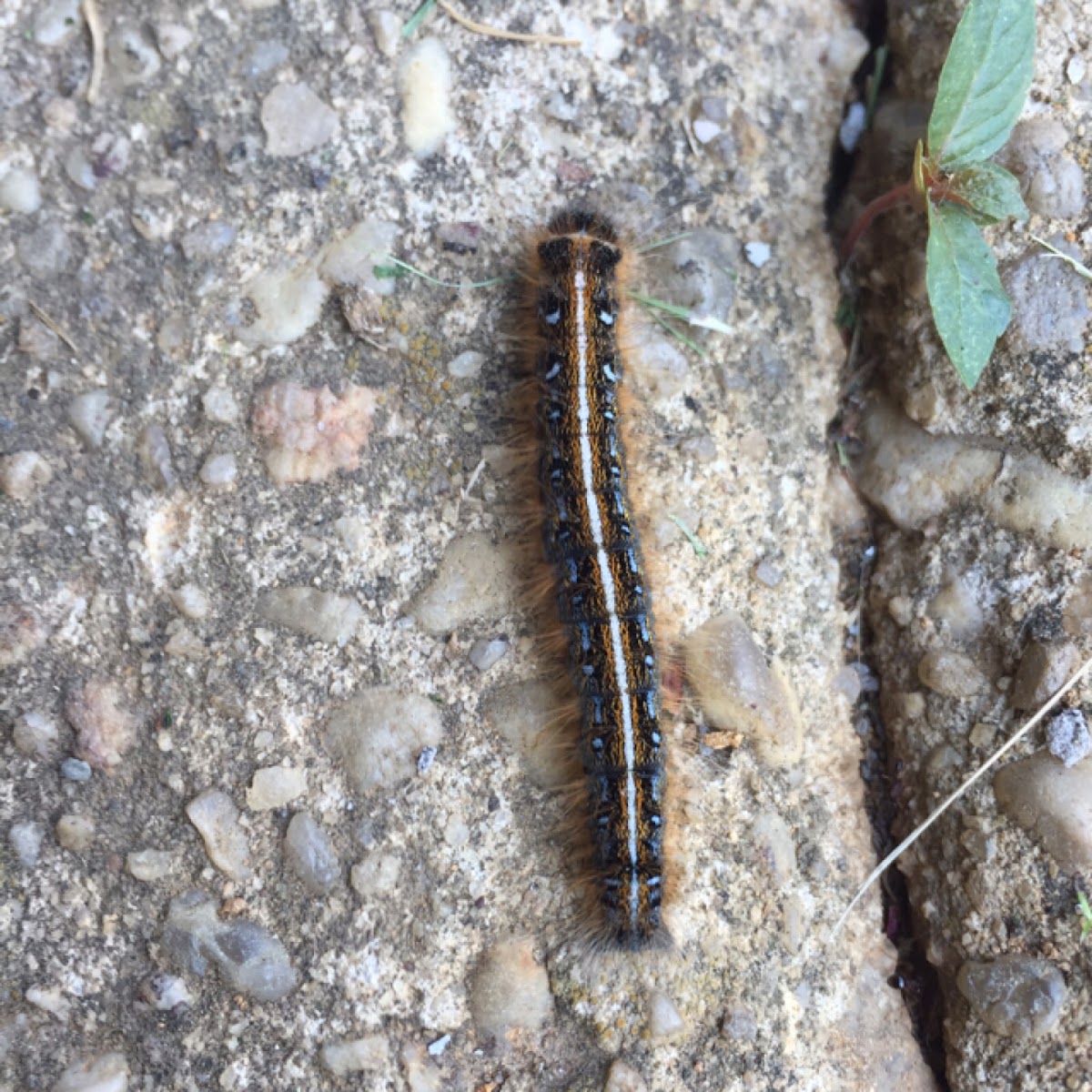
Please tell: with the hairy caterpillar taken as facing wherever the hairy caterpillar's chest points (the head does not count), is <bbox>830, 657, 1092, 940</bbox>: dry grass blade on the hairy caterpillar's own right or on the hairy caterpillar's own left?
on the hairy caterpillar's own right

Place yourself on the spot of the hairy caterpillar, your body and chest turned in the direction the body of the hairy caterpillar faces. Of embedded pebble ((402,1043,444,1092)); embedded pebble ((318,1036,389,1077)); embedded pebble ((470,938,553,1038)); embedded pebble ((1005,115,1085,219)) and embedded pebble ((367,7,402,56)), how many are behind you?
3

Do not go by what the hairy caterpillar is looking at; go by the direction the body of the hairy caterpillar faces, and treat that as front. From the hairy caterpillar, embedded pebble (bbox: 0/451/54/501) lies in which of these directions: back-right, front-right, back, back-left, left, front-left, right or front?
left

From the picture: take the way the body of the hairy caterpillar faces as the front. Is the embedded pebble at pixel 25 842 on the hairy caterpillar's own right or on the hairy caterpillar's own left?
on the hairy caterpillar's own left

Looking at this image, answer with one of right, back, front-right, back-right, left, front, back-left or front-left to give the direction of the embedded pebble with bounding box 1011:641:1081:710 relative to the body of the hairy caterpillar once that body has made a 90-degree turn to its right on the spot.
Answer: front

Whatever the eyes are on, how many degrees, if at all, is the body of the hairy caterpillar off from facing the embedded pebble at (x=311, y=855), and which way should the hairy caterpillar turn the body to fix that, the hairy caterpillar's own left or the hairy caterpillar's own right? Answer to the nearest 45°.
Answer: approximately 135° to the hairy caterpillar's own left

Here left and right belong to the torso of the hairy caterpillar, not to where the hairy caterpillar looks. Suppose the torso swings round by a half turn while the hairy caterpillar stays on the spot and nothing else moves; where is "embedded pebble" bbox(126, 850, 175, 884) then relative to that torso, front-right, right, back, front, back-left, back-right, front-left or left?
front-right

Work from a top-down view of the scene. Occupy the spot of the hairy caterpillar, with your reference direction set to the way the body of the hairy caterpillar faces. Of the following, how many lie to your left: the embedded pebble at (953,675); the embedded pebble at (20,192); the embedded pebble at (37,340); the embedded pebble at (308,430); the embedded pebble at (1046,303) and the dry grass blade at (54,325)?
4

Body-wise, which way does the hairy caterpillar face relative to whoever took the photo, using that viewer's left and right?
facing away from the viewer

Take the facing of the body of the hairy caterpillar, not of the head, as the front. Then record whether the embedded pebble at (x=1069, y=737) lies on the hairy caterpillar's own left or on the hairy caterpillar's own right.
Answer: on the hairy caterpillar's own right

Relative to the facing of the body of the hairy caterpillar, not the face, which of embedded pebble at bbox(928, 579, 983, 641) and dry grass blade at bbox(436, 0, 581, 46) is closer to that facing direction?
the dry grass blade

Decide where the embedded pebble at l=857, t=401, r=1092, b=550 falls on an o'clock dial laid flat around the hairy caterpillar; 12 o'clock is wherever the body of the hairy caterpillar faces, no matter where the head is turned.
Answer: The embedded pebble is roughly at 2 o'clock from the hairy caterpillar.

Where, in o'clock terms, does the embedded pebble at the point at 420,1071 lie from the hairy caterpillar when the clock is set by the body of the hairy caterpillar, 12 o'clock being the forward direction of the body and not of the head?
The embedded pebble is roughly at 6 o'clock from the hairy caterpillar.

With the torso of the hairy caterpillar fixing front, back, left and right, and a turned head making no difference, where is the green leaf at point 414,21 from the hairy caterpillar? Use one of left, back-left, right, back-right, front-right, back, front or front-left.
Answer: front-left

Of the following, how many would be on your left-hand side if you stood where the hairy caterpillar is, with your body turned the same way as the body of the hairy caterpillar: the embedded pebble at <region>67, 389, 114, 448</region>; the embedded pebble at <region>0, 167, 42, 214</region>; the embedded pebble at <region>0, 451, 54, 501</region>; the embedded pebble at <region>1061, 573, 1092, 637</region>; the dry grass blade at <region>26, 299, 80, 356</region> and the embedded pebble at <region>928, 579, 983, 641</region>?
4
